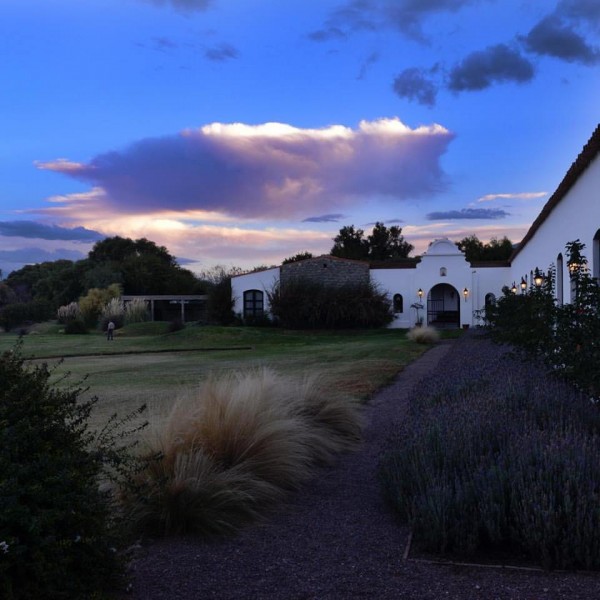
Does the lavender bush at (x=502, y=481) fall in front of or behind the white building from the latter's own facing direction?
in front

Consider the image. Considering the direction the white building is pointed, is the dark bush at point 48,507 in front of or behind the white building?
in front

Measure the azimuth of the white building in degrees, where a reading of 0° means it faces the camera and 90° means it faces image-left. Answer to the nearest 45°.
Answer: approximately 0°

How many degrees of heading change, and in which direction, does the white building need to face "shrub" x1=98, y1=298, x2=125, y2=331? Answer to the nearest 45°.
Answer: approximately 90° to its right

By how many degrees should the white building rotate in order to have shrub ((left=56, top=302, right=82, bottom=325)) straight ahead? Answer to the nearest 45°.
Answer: approximately 90° to its right

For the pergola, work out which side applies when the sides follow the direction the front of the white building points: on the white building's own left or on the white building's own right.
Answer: on the white building's own right

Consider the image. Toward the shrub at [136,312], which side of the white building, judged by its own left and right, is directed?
right

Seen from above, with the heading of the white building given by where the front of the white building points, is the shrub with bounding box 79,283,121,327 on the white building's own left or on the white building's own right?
on the white building's own right

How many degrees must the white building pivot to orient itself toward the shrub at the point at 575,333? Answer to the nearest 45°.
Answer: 0° — it already faces it
